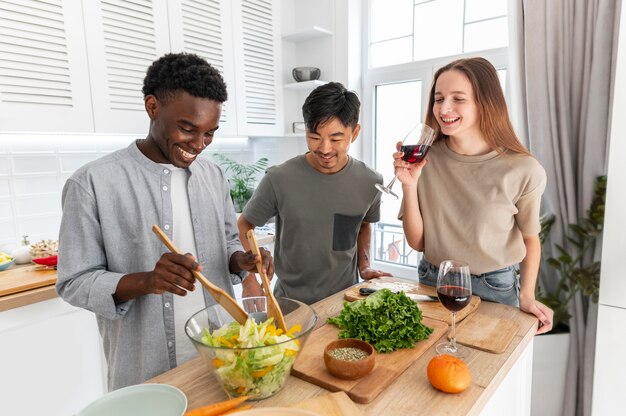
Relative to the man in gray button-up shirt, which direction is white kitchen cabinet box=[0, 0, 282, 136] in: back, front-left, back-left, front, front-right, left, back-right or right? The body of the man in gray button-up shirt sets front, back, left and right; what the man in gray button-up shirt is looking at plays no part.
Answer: back-left

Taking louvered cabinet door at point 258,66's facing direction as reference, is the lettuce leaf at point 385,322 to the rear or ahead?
ahead

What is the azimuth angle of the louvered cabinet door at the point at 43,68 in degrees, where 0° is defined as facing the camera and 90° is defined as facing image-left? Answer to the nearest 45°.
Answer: approximately 315°

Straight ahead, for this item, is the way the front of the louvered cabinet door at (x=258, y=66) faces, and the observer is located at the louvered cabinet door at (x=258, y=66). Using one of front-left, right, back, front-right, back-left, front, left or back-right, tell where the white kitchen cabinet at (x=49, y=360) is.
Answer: right

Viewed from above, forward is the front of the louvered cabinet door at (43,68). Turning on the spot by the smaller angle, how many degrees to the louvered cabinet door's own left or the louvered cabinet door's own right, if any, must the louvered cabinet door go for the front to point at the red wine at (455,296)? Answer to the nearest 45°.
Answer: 0° — it already faces it

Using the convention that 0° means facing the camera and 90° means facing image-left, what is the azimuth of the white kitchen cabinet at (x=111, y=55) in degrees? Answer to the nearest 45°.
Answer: approximately 315°

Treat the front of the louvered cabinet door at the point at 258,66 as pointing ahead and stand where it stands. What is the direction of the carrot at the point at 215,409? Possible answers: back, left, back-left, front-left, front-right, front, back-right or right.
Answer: front-right
